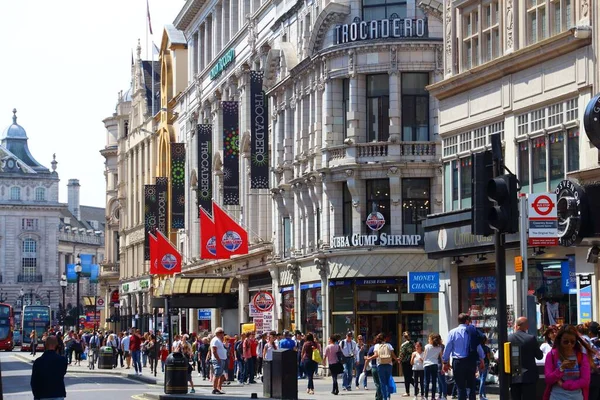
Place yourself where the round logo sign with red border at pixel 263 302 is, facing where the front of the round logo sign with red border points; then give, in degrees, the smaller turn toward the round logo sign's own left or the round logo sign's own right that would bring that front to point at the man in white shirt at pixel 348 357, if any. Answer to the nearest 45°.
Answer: approximately 45° to the round logo sign's own left

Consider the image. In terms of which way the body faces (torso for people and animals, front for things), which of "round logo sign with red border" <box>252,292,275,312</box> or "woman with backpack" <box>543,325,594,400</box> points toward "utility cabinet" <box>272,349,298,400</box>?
the round logo sign with red border

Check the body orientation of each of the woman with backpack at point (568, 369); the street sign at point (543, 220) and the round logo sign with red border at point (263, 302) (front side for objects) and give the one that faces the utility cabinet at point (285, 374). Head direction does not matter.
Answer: the round logo sign with red border

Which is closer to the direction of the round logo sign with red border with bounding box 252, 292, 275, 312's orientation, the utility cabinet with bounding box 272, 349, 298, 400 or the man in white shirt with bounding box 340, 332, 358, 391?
the utility cabinet

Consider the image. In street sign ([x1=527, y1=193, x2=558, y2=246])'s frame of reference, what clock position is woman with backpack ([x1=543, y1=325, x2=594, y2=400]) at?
The woman with backpack is roughly at 12 o'clock from the street sign.

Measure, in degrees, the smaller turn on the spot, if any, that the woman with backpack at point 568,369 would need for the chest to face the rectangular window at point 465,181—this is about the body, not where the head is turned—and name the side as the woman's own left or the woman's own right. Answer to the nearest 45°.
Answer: approximately 180°

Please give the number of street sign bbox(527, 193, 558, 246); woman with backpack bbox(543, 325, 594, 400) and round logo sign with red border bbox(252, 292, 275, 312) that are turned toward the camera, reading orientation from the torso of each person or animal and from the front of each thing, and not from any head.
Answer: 3

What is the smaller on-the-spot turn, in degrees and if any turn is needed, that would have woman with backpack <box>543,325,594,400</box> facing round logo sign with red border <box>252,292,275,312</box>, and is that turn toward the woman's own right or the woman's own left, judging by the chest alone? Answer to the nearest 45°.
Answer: approximately 180°

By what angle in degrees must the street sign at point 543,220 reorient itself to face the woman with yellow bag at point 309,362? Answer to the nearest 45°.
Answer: approximately 135° to its right

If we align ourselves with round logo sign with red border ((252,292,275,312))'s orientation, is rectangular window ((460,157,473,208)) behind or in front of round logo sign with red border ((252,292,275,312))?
in front

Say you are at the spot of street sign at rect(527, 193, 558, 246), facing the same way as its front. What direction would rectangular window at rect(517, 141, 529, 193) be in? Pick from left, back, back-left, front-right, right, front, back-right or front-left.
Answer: back

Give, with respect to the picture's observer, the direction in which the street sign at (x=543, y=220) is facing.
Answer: facing the viewer

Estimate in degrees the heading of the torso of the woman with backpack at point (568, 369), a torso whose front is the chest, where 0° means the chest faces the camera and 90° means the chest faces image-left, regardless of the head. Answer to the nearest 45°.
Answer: approximately 0°
